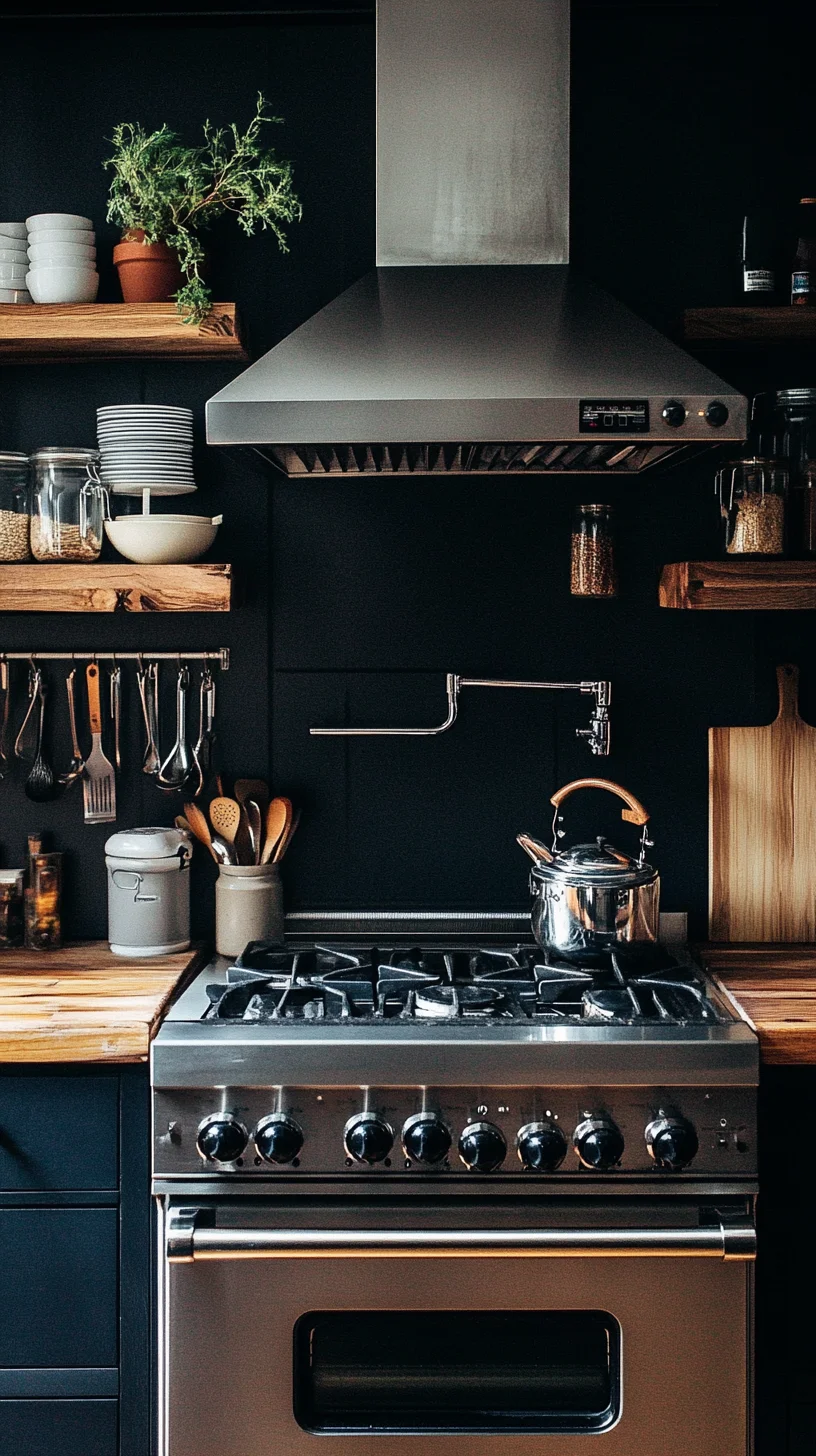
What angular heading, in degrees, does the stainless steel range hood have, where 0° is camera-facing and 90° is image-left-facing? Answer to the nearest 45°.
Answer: approximately 0°

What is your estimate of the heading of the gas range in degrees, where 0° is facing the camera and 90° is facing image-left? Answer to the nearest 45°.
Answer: approximately 0°

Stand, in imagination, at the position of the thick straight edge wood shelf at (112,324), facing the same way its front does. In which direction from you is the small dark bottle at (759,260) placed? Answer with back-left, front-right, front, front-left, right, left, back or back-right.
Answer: left

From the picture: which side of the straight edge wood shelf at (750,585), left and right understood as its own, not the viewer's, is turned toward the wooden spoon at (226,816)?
right

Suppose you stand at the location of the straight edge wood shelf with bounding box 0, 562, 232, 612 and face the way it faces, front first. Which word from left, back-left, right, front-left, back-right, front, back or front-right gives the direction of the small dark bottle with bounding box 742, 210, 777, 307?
left

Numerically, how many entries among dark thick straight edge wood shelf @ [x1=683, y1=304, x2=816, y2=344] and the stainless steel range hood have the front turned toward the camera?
2

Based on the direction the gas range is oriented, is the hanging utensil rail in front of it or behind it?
behind

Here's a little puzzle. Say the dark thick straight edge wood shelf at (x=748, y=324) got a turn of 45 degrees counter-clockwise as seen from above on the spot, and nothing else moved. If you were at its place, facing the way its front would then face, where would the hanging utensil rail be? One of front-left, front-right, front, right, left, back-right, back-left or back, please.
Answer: back-right
